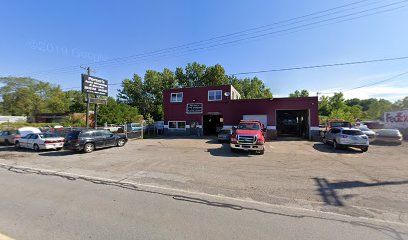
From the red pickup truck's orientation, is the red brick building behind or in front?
behind

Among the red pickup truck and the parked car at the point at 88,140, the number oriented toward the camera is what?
1

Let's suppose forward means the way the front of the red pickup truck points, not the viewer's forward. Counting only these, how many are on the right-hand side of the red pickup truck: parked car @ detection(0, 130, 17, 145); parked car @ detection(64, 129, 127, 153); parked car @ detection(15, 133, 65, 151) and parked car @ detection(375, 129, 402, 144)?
3

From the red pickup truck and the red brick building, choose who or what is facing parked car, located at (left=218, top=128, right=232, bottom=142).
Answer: the red brick building
